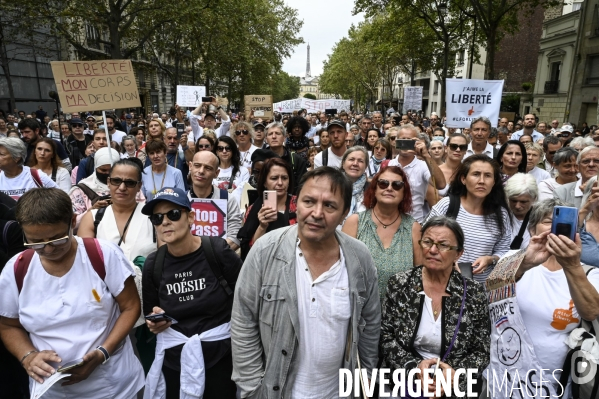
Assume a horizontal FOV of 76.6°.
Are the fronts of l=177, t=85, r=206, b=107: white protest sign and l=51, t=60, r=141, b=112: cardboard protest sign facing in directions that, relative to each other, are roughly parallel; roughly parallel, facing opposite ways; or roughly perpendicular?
roughly parallel

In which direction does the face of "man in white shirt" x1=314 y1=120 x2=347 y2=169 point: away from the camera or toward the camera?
toward the camera

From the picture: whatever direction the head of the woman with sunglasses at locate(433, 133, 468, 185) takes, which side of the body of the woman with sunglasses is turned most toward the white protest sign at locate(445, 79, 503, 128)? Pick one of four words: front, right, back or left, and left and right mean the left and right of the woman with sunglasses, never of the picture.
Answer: back

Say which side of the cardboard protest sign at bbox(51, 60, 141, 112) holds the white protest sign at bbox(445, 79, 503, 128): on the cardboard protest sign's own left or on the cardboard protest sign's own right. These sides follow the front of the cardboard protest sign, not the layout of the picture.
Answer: on the cardboard protest sign's own left

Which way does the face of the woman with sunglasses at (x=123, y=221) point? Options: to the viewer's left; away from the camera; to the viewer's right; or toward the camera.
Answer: toward the camera

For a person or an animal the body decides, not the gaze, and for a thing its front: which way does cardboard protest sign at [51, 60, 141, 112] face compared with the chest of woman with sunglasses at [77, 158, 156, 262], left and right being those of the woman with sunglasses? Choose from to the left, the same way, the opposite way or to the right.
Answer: the same way

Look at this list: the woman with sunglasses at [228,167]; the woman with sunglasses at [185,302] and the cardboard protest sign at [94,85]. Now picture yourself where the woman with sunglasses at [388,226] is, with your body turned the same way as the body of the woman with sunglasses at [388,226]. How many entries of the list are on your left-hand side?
0

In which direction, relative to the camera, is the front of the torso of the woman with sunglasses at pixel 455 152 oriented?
toward the camera

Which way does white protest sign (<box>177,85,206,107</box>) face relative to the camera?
toward the camera

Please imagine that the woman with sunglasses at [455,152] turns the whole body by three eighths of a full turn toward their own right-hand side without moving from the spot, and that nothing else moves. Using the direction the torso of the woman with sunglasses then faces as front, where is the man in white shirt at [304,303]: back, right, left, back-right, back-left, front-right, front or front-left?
back-left

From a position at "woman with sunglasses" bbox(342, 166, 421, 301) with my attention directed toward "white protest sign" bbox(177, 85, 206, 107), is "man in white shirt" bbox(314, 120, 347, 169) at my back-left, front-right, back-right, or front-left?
front-right

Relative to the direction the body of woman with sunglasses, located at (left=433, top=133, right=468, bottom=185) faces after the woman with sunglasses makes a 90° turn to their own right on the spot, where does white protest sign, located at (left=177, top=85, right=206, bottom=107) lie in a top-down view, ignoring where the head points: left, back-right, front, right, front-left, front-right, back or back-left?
front-right

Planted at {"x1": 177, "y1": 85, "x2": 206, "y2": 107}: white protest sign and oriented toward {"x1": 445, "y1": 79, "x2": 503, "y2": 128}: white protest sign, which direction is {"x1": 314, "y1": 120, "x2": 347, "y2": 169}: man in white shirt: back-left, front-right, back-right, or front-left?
front-right

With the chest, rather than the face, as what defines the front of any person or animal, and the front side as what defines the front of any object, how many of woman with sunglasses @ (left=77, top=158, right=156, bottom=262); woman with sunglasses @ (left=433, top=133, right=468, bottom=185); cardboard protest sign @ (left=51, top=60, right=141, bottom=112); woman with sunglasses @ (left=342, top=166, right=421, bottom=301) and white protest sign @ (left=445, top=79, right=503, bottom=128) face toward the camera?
5

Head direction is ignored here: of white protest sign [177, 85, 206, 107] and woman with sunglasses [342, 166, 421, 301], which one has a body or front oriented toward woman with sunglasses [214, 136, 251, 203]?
the white protest sign

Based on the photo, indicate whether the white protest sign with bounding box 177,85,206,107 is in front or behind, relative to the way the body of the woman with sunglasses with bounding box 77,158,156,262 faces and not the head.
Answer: behind

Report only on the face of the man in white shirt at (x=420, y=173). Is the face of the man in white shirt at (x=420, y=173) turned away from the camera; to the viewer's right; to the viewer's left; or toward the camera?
toward the camera

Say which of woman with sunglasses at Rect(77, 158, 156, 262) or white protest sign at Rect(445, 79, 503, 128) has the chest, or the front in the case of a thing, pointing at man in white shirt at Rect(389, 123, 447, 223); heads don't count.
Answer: the white protest sign

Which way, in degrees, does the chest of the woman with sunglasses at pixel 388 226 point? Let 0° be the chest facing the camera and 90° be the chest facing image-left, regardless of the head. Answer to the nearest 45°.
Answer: approximately 0°

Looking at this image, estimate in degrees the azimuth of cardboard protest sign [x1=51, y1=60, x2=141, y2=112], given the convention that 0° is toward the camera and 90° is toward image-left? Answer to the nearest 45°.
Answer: approximately 0°

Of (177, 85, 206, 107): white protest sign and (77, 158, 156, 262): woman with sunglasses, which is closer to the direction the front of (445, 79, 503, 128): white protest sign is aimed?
the woman with sunglasses

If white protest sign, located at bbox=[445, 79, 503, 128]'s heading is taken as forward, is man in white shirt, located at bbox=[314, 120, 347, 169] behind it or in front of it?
in front

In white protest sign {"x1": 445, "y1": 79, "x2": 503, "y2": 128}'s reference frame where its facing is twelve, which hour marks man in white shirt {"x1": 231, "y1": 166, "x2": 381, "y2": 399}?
The man in white shirt is roughly at 12 o'clock from the white protest sign.
